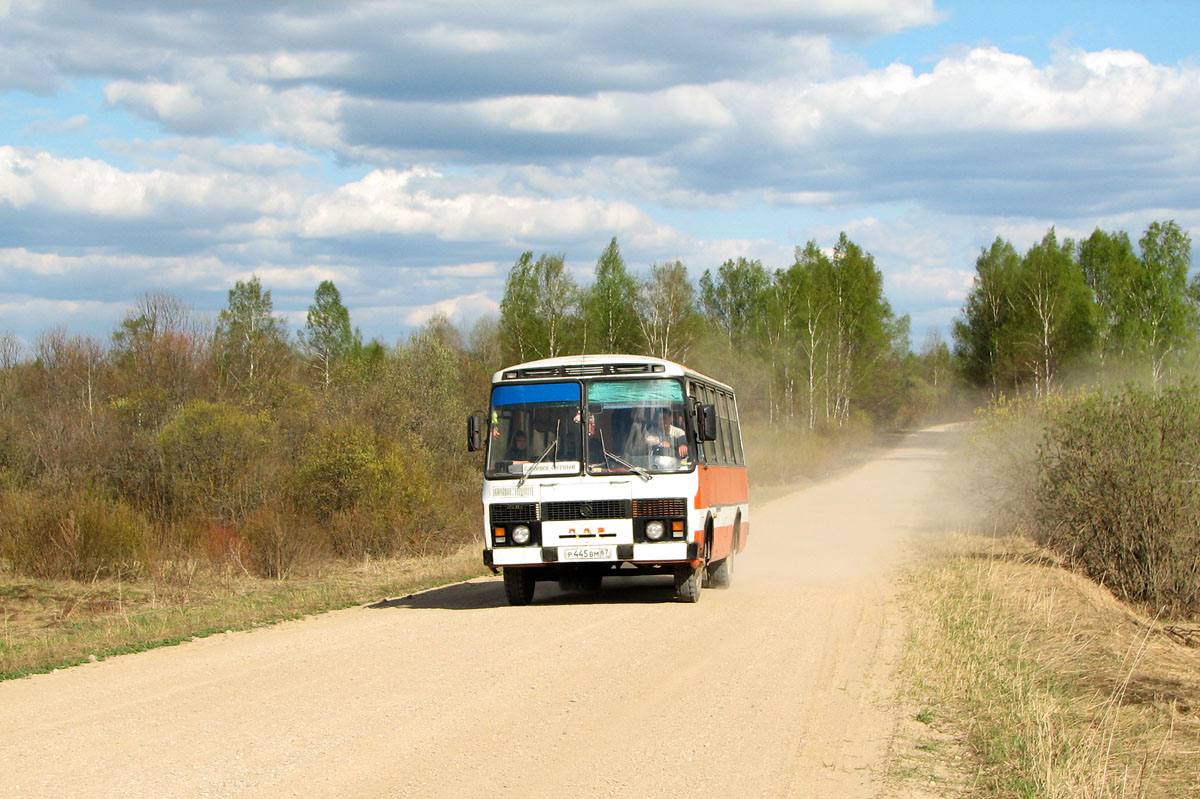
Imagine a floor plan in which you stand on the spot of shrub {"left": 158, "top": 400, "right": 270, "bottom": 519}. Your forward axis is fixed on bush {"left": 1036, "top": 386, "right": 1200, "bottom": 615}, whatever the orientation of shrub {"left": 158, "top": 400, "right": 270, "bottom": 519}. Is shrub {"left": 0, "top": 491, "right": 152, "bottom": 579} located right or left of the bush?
right

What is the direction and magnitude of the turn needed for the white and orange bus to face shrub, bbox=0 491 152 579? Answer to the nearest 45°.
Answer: approximately 135° to its right

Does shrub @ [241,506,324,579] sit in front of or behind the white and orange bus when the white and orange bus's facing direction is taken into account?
behind

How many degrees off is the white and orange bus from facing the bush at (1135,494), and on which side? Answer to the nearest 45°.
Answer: approximately 135° to its left

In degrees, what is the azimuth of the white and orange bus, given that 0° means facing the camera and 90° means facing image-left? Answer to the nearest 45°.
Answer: approximately 0°

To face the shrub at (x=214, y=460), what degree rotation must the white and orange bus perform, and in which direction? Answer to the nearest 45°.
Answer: approximately 135° to its right
